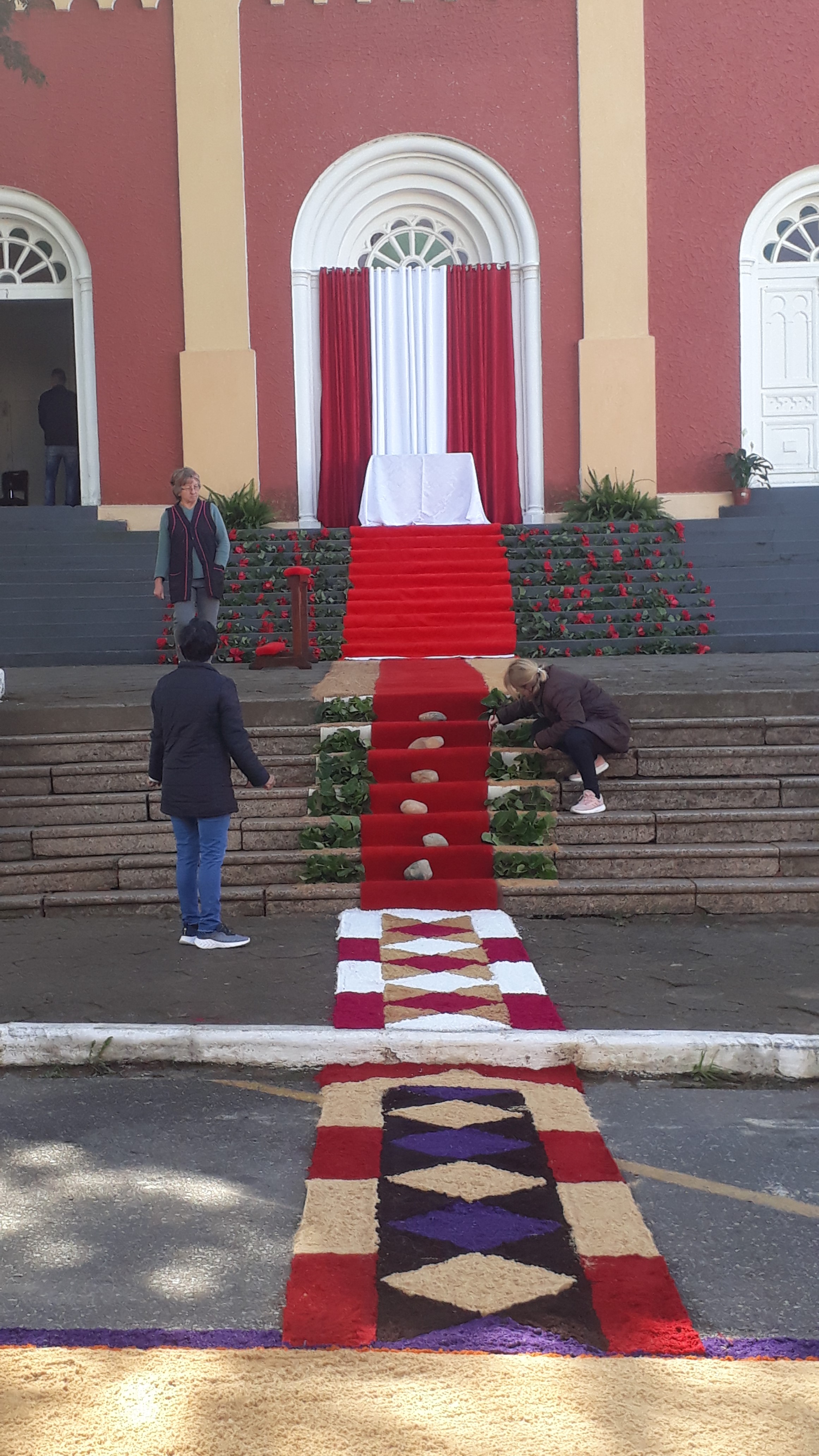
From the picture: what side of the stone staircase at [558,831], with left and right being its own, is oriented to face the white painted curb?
front

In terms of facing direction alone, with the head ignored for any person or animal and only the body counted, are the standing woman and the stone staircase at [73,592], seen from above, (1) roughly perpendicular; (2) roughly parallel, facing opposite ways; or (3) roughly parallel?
roughly parallel

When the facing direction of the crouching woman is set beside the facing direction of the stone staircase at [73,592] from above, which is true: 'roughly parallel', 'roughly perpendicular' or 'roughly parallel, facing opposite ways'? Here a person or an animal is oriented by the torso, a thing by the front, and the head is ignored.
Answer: roughly perpendicular

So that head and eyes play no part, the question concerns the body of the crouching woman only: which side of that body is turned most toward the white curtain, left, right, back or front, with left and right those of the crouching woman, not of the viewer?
right

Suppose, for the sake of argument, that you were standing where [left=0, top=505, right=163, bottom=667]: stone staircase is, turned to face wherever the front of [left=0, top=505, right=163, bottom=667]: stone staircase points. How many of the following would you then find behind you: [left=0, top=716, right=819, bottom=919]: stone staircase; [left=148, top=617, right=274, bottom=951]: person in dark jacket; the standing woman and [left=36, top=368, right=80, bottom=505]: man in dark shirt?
1

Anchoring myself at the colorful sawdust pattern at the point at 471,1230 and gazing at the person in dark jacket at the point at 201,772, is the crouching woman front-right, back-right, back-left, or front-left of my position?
front-right

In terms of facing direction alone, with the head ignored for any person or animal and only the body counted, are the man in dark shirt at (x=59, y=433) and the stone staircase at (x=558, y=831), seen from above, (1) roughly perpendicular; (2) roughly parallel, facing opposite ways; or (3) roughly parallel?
roughly parallel, facing opposite ways

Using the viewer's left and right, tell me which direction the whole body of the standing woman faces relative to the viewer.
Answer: facing the viewer

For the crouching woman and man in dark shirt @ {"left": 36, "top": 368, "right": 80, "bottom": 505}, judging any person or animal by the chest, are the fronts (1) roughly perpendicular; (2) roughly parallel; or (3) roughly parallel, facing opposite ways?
roughly perpendicular

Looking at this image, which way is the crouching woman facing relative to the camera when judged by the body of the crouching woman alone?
to the viewer's left

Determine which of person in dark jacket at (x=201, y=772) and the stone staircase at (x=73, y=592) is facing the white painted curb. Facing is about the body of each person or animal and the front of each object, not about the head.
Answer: the stone staircase

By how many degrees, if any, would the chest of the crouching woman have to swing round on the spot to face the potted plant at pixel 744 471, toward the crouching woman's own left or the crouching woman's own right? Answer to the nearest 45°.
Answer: approximately 90° to the crouching woman's own right

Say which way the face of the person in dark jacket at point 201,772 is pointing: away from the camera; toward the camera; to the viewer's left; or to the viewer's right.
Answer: away from the camera

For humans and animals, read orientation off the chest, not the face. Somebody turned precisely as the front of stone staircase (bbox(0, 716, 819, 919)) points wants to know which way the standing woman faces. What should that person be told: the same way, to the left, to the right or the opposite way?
the same way
